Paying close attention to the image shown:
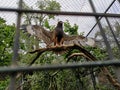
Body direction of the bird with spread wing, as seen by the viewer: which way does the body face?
toward the camera
